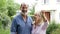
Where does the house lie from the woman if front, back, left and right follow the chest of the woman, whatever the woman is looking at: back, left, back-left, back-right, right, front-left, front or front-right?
back-right

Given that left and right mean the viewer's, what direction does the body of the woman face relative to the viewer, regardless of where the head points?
facing the viewer and to the left of the viewer

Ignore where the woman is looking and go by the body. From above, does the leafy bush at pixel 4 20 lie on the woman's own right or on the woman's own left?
on the woman's own right
